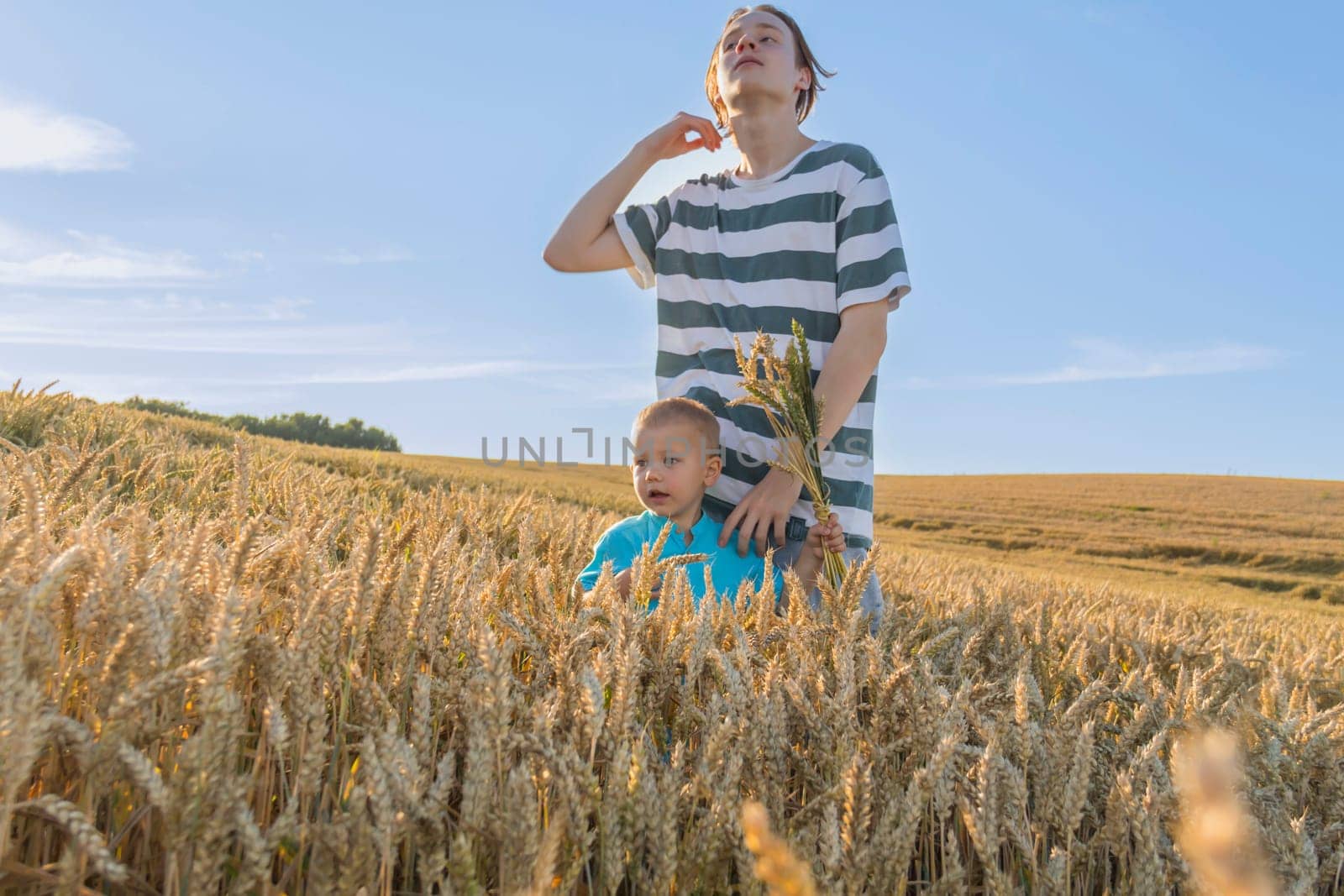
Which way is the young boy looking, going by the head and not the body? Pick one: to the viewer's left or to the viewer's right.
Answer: to the viewer's left

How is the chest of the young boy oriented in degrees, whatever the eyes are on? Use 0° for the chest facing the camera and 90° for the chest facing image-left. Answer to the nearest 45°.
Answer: approximately 0°
